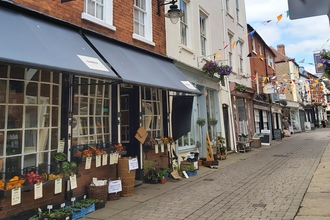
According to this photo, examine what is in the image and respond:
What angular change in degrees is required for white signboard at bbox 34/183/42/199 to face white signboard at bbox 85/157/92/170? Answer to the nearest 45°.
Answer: approximately 90° to its left

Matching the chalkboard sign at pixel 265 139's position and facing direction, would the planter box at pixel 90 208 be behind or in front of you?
in front

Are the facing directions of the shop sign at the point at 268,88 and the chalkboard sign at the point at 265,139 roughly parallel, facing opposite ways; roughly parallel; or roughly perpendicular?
roughly parallel

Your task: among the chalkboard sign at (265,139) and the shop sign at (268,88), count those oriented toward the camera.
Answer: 2

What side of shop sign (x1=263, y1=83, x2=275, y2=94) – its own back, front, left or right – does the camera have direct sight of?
front

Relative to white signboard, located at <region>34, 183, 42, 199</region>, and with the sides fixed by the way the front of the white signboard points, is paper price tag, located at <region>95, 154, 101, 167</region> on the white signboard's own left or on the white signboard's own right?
on the white signboard's own left

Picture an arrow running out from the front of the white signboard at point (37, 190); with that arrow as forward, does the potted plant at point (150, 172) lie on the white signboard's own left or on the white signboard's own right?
on the white signboard's own left

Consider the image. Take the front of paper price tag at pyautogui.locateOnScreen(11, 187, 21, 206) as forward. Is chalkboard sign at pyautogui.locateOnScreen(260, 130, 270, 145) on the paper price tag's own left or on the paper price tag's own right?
on the paper price tag's own left

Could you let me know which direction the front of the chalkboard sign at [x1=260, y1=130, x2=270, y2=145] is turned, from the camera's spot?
facing the viewer

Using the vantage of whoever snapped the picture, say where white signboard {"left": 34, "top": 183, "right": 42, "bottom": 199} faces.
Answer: facing the viewer and to the right of the viewer
